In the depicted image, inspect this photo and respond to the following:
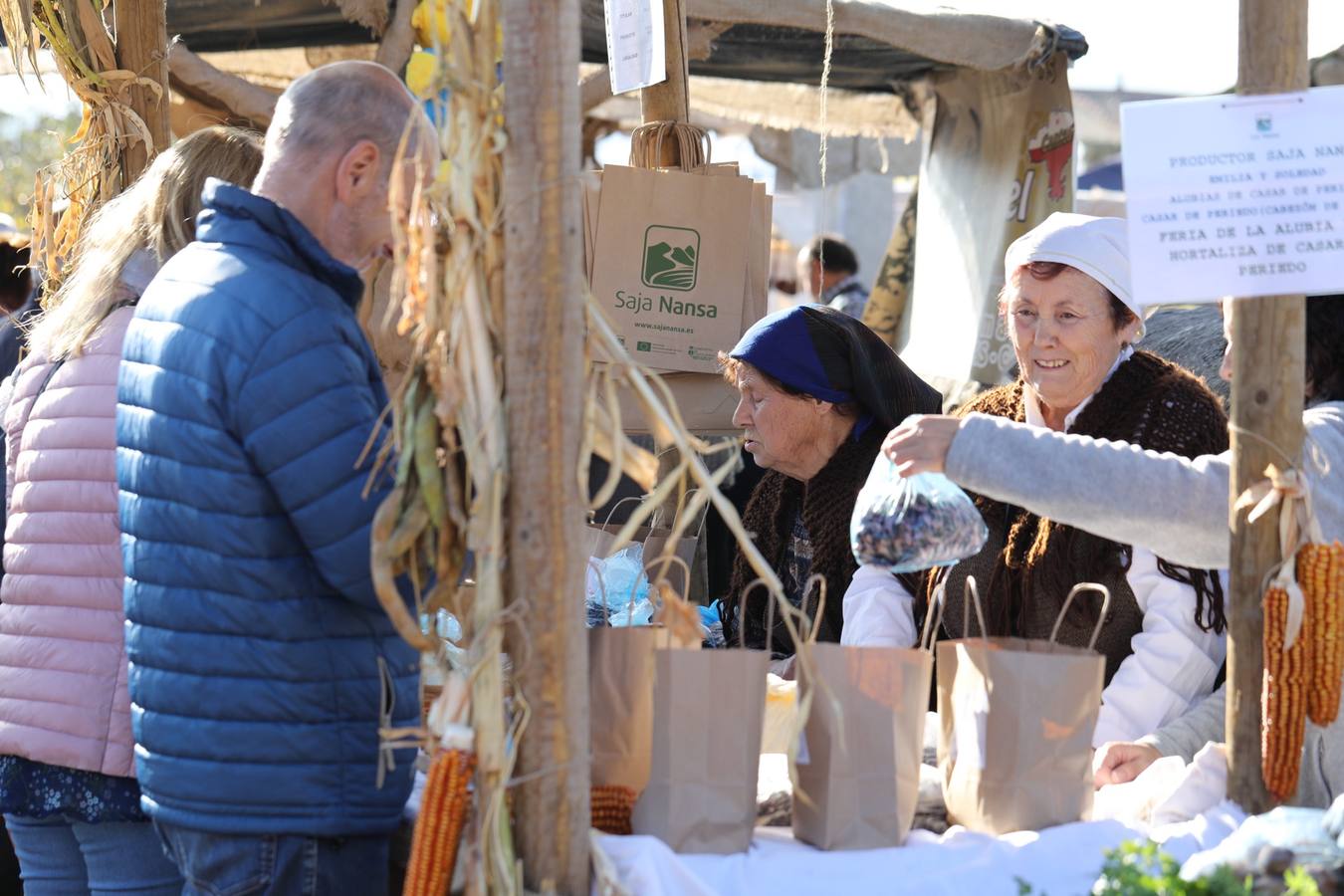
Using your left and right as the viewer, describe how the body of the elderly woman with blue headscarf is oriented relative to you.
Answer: facing the viewer and to the left of the viewer

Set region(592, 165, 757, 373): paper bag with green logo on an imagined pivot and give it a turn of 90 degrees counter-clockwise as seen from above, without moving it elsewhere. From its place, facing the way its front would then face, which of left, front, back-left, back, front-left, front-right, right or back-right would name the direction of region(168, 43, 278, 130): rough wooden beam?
back-left

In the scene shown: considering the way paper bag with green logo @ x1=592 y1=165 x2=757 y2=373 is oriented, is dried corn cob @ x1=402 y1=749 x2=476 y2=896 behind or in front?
in front

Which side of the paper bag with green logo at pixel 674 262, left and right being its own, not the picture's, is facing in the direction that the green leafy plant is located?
front

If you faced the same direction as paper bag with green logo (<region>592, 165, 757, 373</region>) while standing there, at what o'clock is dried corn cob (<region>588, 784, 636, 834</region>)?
The dried corn cob is roughly at 12 o'clock from the paper bag with green logo.

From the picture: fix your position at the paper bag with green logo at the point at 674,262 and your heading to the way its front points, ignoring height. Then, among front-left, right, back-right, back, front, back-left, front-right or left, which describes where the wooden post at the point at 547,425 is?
front

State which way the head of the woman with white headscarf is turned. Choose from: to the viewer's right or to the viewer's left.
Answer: to the viewer's left

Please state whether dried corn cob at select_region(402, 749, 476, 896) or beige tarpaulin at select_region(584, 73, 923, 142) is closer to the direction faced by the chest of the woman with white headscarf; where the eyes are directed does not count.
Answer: the dried corn cob

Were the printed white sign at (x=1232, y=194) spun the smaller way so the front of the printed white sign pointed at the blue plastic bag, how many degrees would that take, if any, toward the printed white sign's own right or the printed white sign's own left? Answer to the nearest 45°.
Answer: approximately 135° to the printed white sign's own right

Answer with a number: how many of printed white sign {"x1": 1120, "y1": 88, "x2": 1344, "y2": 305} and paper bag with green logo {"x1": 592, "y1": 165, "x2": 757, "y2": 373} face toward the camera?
2

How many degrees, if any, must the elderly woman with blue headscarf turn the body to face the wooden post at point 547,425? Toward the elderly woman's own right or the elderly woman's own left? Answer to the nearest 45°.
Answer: approximately 45° to the elderly woman's own left

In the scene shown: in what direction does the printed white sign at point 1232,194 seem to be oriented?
toward the camera

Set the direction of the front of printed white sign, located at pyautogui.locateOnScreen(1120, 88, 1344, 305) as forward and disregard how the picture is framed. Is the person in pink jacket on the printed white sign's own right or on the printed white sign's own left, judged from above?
on the printed white sign's own right

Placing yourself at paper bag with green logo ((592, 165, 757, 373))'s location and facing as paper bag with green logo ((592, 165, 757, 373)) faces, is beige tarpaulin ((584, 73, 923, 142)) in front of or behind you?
behind

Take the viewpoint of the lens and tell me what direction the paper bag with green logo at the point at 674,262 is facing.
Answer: facing the viewer
